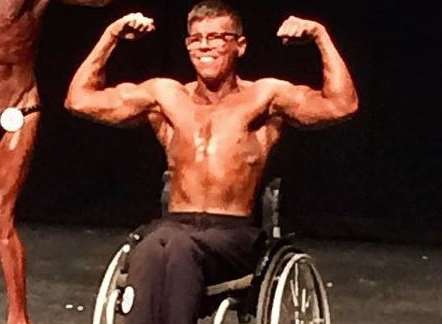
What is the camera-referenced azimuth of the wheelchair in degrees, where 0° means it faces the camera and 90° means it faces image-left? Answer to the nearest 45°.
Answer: approximately 45°

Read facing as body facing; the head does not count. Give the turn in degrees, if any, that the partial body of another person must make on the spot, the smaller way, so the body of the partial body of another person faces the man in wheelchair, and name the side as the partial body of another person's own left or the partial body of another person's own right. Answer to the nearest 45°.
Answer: approximately 45° to the partial body of another person's own left

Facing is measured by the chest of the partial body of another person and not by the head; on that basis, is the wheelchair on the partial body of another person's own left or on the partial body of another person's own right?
on the partial body of another person's own left

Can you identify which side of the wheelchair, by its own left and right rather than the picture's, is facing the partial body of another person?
right
